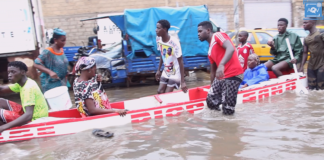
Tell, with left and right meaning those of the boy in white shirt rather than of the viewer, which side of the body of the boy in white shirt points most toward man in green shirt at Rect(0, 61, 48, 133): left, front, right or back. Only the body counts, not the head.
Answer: front

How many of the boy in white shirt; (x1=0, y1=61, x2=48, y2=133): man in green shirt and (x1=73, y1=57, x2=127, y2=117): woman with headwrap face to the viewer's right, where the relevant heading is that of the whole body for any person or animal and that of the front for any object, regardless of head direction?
1

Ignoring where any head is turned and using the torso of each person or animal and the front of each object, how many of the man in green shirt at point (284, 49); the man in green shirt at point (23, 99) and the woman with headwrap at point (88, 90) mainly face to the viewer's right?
1

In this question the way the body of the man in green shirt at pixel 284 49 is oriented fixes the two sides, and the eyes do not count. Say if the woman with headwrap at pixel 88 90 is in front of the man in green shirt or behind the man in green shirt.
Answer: in front

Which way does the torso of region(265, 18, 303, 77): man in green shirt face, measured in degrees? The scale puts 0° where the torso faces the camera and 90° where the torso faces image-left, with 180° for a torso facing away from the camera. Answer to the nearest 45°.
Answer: approximately 45°

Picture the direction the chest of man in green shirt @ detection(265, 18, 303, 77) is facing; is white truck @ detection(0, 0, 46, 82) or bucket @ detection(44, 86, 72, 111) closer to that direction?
the bucket

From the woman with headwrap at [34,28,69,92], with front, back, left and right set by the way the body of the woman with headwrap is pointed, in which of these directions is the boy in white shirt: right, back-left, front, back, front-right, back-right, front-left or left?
front-left
